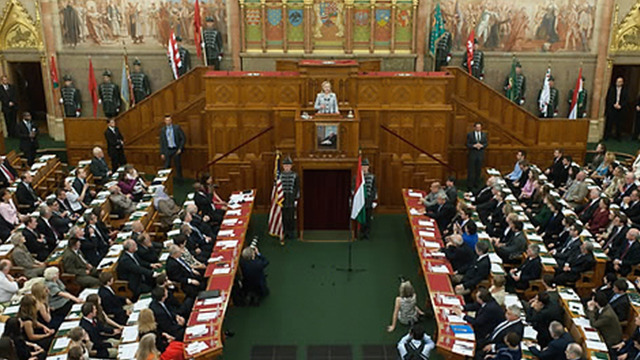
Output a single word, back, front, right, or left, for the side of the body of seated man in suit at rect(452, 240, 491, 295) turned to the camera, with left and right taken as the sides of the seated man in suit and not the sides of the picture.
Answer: left

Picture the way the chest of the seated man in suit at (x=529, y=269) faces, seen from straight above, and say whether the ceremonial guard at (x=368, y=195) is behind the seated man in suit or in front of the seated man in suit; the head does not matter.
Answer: in front

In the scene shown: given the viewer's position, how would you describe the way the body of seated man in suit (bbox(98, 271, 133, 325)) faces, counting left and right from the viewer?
facing to the right of the viewer

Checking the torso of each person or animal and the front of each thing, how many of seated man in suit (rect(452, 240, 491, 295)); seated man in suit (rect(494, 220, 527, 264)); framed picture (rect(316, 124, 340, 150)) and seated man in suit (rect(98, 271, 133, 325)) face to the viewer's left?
2

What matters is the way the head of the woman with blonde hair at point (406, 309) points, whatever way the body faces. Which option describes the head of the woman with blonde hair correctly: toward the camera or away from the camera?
away from the camera

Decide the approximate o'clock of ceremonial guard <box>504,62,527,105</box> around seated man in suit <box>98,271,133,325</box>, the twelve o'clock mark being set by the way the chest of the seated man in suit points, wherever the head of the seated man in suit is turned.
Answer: The ceremonial guard is roughly at 11 o'clock from the seated man in suit.

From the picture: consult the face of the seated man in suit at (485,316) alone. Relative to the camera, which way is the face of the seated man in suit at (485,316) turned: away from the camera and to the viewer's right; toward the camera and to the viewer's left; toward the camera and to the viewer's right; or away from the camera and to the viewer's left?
away from the camera and to the viewer's left

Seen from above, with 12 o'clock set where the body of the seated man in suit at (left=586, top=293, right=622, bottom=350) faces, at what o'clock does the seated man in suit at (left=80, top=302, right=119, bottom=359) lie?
the seated man in suit at (left=80, top=302, right=119, bottom=359) is roughly at 11 o'clock from the seated man in suit at (left=586, top=293, right=622, bottom=350).

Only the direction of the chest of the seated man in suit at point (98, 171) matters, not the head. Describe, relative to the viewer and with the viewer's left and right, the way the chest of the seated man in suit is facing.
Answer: facing to the right of the viewer

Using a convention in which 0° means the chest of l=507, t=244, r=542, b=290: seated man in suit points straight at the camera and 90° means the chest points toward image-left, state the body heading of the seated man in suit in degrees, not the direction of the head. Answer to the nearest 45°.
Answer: approximately 90°

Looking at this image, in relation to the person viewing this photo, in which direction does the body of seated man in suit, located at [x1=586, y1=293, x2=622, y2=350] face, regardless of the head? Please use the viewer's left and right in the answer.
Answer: facing to the left of the viewer

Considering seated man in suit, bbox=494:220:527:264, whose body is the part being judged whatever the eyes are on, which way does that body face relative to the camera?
to the viewer's left

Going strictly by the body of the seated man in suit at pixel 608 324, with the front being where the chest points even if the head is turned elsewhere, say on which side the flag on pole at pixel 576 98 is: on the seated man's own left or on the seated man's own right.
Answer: on the seated man's own right

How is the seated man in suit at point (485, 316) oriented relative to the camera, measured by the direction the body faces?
to the viewer's left

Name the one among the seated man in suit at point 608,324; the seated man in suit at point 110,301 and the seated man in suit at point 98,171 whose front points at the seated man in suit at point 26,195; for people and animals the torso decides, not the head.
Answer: the seated man in suit at point 608,324

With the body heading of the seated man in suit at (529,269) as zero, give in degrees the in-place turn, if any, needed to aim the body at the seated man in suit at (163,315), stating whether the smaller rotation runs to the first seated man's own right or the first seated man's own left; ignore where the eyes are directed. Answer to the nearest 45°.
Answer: approximately 45° to the first seated man's own left
